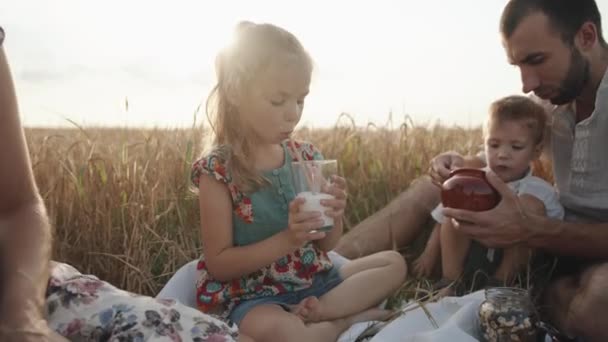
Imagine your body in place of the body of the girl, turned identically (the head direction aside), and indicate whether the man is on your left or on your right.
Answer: on your left

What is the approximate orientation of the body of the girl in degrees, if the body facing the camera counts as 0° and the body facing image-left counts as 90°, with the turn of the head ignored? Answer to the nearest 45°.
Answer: approximately 315°
